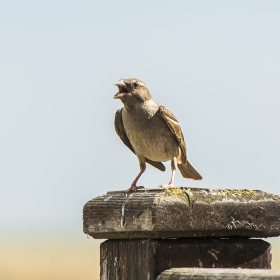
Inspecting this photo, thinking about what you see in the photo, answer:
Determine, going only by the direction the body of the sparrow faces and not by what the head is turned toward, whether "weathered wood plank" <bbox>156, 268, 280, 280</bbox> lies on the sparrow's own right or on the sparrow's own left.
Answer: on the sparrow's own left

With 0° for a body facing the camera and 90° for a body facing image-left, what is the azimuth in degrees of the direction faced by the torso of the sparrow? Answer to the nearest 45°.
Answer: approximately 45°
